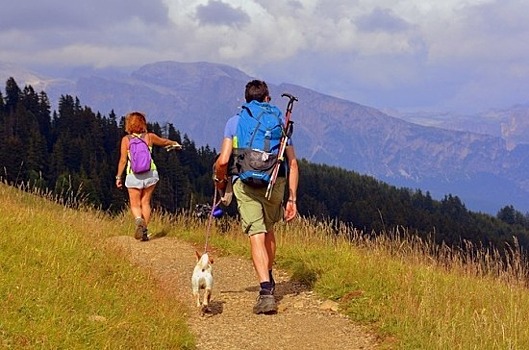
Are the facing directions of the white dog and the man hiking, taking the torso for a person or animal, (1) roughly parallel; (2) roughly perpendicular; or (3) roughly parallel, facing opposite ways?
roughly parallel

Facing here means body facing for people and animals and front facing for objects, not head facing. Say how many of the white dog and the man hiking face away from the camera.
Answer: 2

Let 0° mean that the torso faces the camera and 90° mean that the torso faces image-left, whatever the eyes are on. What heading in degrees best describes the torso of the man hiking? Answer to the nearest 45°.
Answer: approximately 180°

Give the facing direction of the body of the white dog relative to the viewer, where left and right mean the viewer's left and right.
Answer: facing away from the viewer
